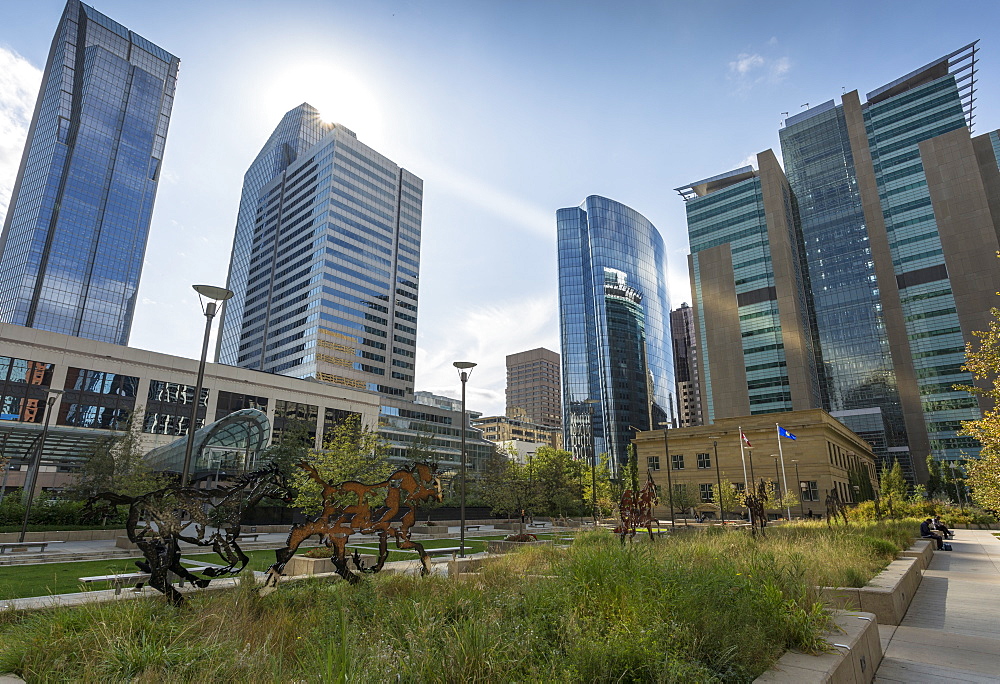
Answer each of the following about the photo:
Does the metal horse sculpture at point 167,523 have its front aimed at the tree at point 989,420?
yes

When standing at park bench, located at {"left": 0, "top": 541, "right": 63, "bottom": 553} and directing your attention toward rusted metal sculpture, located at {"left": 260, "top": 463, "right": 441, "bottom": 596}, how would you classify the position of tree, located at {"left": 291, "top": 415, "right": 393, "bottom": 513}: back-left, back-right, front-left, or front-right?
front-left

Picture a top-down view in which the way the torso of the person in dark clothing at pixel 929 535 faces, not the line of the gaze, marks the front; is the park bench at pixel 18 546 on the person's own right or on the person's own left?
on the person's own right

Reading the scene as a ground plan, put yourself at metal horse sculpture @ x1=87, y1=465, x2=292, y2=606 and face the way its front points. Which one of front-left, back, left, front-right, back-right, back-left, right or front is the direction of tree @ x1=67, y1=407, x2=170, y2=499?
left

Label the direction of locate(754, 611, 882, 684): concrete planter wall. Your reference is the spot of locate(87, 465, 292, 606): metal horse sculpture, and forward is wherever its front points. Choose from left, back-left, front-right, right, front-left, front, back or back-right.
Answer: front-right

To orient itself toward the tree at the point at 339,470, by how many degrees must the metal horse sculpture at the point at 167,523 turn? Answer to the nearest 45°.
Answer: approximately 90° to its left

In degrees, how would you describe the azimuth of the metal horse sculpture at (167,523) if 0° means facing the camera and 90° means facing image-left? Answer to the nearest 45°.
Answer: approximately 270°

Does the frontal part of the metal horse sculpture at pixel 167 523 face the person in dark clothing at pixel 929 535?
yes
